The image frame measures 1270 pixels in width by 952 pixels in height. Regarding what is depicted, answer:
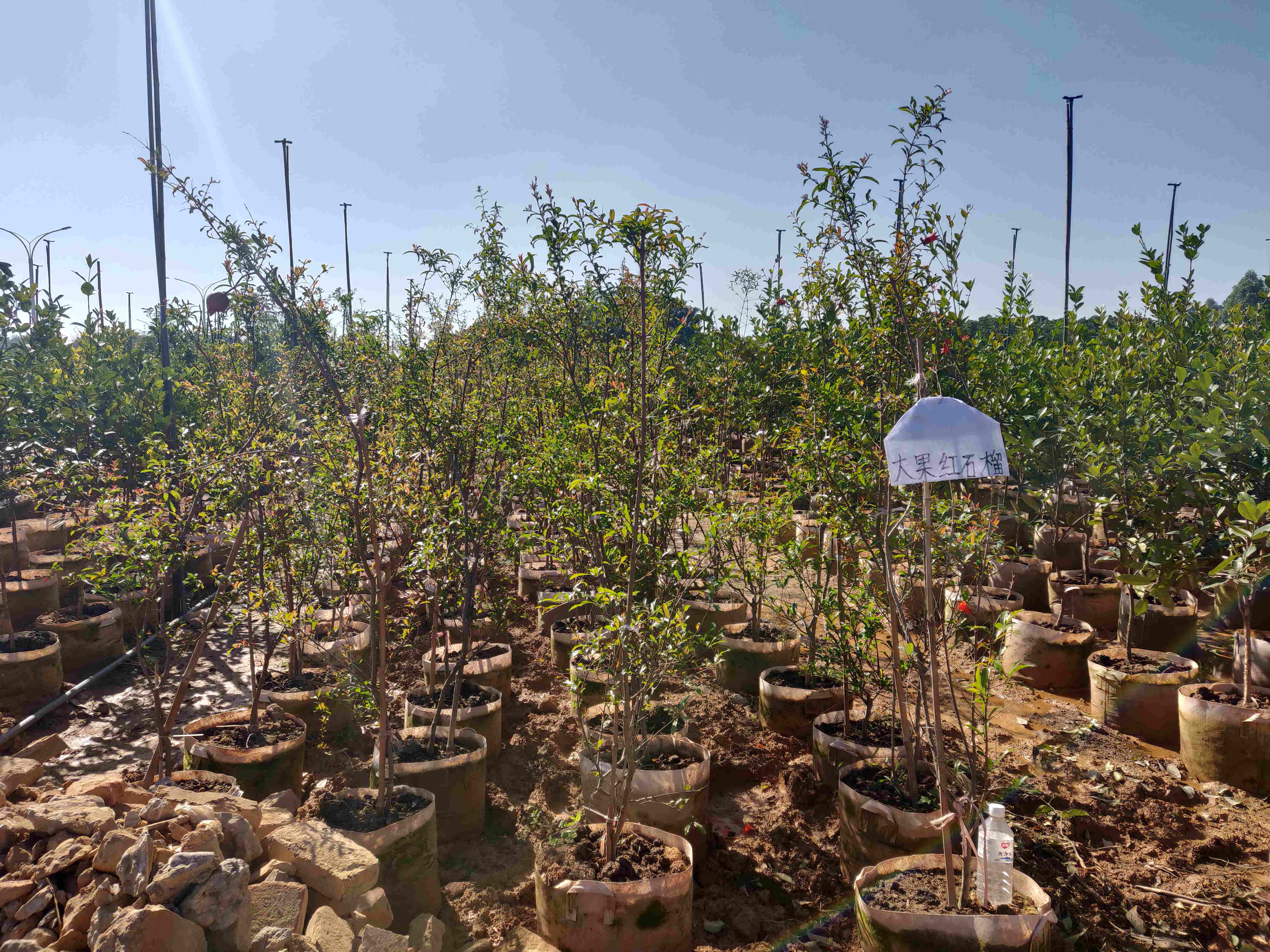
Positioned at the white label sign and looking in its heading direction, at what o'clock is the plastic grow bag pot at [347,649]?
The plastic grow bag pot is roughly at 4 o'clock from the white label sign.

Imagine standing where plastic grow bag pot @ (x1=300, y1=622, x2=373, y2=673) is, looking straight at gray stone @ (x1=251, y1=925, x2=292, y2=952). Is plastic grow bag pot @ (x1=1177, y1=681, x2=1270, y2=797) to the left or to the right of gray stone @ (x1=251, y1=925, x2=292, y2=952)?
left

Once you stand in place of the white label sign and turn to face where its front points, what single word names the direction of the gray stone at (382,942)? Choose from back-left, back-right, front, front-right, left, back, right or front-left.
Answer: right

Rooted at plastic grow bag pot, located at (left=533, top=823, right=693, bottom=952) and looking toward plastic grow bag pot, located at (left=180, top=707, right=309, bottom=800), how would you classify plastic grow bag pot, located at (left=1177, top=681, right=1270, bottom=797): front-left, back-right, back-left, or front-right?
back-right

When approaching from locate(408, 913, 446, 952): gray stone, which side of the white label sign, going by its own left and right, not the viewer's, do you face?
right

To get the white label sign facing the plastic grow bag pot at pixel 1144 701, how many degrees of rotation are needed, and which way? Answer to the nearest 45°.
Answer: approximately 180°

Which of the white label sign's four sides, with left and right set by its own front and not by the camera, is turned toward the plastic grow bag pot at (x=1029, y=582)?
back

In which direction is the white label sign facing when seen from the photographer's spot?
facing the viewer

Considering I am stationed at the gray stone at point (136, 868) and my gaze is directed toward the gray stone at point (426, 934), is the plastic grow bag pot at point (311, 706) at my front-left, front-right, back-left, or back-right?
front-left

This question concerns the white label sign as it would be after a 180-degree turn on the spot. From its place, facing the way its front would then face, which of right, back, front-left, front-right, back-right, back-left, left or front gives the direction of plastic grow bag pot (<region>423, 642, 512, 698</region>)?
front-left

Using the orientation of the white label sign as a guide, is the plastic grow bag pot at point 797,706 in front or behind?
behind

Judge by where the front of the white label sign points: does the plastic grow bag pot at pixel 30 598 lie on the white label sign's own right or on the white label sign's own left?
on the white label sign's own right
